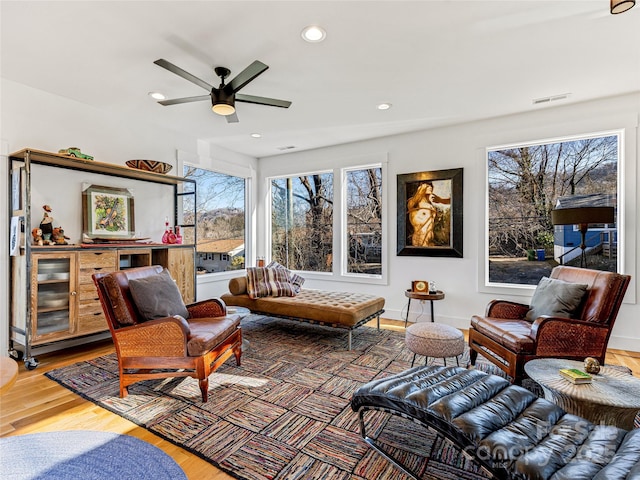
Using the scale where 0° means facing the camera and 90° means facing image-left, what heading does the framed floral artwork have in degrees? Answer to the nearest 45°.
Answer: approximately 315°

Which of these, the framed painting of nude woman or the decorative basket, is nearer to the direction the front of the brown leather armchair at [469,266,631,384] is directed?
the decorative basket

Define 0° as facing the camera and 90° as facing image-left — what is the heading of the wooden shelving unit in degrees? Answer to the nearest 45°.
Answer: approximately 315°

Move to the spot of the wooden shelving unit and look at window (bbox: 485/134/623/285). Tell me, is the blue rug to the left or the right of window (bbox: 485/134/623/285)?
right

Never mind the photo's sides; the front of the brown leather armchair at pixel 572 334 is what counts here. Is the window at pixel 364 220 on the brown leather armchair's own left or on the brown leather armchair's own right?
on the brown leather armchair's own right

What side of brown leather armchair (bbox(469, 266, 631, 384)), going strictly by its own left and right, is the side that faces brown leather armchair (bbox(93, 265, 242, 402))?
front

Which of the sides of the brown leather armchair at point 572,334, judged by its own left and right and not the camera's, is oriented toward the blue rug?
front

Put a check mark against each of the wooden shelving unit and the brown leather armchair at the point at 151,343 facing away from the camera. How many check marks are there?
0

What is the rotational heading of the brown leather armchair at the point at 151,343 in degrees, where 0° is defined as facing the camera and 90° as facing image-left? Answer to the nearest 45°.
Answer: approximately 315°

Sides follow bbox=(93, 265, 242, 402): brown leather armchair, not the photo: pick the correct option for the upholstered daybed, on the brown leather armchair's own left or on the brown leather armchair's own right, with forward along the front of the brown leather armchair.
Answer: on the brown leather armchair's own left

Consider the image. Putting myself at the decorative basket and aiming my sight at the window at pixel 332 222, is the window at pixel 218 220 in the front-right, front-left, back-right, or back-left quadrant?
front-left

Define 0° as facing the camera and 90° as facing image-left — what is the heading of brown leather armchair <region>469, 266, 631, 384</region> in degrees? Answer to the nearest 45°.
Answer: approximately 45°

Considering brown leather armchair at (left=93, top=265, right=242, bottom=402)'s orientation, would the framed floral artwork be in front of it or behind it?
behind

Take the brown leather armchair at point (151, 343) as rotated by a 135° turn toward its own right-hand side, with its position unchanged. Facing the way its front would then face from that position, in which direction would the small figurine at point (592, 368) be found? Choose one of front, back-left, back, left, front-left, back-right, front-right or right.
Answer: back-left

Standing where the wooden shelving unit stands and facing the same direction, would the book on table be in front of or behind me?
in front

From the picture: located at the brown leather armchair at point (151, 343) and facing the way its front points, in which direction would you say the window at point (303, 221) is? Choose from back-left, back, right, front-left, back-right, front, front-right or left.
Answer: left

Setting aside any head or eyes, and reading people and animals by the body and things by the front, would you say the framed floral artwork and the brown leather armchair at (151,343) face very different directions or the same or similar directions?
same or similar directions

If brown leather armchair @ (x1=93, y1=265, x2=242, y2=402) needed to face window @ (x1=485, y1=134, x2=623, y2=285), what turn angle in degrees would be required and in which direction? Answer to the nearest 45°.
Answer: approximately 45° to its left

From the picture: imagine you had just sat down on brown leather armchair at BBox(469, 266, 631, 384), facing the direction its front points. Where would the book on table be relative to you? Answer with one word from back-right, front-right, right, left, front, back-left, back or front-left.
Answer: front-left

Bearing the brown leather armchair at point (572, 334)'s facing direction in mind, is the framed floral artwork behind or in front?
in front

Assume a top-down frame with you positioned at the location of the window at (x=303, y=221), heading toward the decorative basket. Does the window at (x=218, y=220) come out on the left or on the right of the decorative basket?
right
